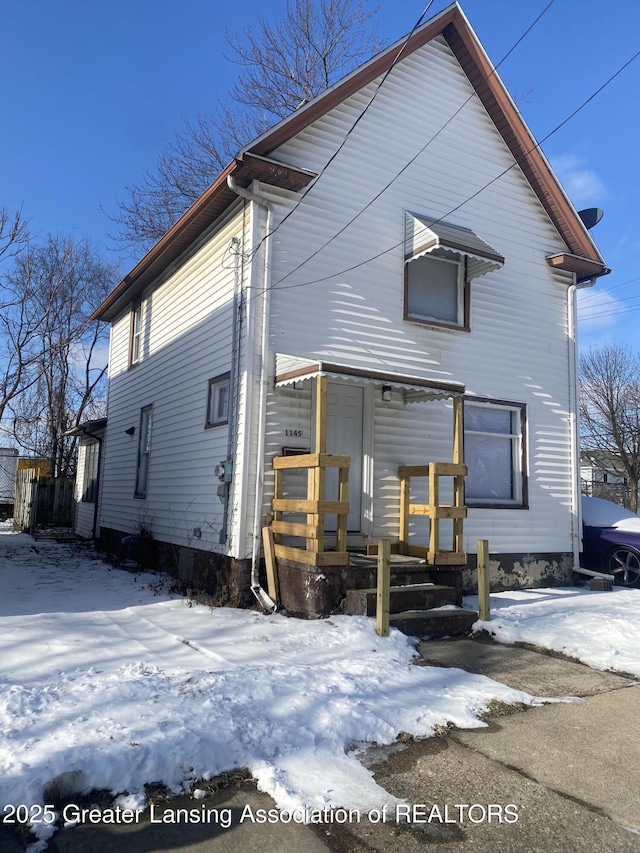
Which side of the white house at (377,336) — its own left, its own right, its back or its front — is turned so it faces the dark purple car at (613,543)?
left

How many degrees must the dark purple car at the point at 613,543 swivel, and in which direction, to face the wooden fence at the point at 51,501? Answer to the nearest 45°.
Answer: approximately 135° to its right

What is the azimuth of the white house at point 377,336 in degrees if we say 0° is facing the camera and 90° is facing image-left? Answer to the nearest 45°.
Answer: approximately 315°

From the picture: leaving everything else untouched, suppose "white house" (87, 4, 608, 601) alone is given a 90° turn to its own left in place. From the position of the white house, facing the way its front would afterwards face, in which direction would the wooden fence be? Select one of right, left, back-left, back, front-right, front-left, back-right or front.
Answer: left

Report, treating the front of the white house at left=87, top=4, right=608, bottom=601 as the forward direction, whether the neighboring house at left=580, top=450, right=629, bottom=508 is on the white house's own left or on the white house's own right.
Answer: on the white house's own left

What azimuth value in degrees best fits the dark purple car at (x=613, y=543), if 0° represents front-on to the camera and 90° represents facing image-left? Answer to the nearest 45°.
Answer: approximately 315°
